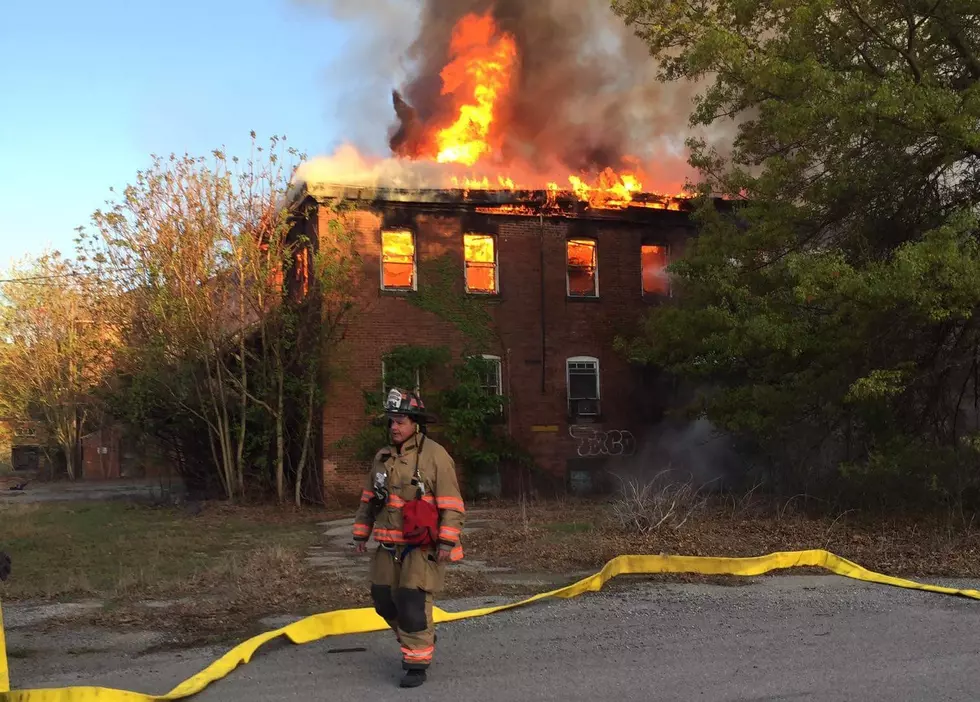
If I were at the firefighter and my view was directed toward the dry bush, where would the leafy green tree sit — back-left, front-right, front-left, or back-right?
front-right

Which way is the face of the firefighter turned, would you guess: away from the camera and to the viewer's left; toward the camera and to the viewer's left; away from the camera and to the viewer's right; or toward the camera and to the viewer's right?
toward the camera and to the viewer's left

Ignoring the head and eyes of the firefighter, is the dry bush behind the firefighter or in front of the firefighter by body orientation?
behind

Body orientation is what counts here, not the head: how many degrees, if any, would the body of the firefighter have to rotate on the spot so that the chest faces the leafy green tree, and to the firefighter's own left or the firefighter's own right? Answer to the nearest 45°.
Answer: approximately 180°

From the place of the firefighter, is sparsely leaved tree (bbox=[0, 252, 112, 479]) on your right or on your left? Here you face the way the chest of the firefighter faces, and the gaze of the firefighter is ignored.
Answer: on your right

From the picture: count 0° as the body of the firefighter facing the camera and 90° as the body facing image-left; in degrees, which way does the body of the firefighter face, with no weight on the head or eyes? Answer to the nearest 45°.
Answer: approximately 45°
